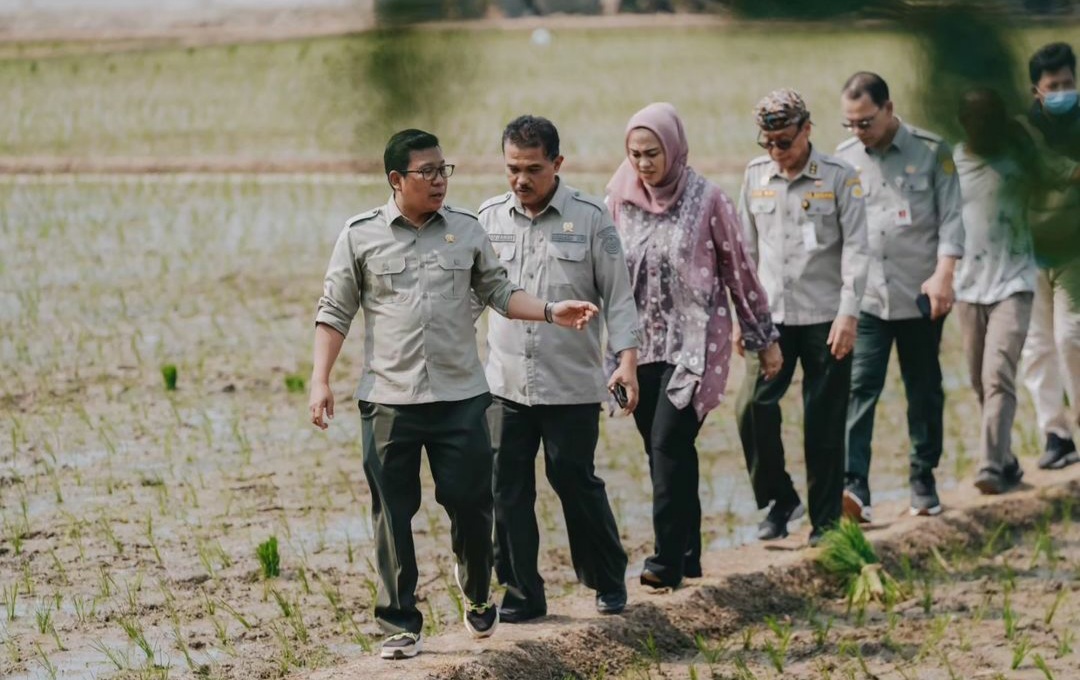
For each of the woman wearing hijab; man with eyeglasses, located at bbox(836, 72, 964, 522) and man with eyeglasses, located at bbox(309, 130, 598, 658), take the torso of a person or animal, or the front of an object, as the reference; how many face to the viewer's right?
0

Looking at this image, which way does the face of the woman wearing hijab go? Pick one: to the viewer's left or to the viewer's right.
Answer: to the viewer's left

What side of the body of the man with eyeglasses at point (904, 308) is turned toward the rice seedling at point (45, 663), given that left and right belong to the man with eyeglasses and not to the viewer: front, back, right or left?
front

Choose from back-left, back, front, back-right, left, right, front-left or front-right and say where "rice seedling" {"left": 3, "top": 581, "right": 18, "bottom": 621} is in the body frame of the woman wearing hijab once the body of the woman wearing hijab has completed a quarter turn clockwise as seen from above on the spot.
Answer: front-left

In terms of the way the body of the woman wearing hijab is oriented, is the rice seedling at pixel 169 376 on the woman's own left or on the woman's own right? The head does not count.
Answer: on the woman's own right

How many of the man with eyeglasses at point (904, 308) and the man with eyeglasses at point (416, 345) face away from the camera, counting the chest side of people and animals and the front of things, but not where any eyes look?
0

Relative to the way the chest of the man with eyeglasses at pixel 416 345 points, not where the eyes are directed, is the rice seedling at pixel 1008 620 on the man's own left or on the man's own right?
on the man's own left

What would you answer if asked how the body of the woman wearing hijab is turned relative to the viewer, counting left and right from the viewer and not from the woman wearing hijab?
facing the viewer and to the left of the viewer

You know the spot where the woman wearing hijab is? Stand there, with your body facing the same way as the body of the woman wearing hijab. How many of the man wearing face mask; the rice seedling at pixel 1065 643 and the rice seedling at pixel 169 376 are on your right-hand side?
1

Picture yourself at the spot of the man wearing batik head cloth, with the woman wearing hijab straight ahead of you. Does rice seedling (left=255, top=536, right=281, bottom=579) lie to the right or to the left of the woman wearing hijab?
right

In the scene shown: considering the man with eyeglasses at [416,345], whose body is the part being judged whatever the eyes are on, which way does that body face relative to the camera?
toward the camera

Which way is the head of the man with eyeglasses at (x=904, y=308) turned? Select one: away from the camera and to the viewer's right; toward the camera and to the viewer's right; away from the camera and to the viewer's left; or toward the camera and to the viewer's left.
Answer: toward the camera and to the viewer's left
